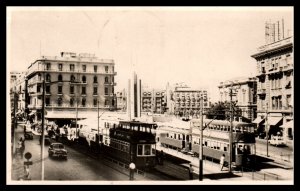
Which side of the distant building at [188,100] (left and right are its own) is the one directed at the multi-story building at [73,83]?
front

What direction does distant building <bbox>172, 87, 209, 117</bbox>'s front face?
toward the camera

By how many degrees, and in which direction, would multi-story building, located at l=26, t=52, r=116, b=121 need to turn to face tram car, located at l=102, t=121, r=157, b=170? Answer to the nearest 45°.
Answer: approximately 45° to its left

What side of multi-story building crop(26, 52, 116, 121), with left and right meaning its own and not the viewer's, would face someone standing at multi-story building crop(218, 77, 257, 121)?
left

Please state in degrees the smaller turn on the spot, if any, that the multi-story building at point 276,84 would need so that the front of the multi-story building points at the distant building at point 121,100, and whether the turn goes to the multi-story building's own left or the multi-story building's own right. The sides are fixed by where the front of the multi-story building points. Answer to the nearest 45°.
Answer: approximately 45° to the multi-story building's own right

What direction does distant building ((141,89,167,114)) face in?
toward the camera

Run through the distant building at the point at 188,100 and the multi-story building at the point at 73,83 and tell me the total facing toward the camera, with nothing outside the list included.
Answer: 2

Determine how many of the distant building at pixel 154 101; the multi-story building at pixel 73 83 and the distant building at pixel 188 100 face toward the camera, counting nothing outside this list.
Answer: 3

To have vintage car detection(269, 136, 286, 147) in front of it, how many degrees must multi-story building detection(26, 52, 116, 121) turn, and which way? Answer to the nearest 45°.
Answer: approximately 90° to its left

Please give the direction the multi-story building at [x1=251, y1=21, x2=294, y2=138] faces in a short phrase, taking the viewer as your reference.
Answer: facing the viewer and to the left of the viewer

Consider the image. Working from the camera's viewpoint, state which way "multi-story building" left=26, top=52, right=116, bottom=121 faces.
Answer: facing the viewer
